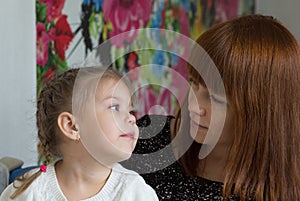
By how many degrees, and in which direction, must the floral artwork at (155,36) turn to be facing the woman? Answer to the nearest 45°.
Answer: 0° — it already faces them

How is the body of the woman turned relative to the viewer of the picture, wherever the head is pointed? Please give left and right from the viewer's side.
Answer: facing the viewer and to the left of the viewer

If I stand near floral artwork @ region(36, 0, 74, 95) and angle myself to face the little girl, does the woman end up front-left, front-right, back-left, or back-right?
front-left

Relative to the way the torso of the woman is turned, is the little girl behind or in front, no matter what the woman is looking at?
in front

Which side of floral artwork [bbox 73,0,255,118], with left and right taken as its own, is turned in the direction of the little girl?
front

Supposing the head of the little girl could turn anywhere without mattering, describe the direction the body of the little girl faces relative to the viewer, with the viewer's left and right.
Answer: facing the viewer and to the right of the viewer

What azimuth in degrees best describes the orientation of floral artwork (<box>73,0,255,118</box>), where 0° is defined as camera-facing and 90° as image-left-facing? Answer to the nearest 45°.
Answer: approximately 0°

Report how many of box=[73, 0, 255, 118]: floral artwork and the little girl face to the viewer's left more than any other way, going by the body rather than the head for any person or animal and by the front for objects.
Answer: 0

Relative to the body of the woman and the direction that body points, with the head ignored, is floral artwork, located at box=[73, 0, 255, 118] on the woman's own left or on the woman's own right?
on the woman's own right

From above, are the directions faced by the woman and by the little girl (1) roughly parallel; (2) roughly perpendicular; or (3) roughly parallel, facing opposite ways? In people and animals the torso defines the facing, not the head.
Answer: roughly perpendicular
